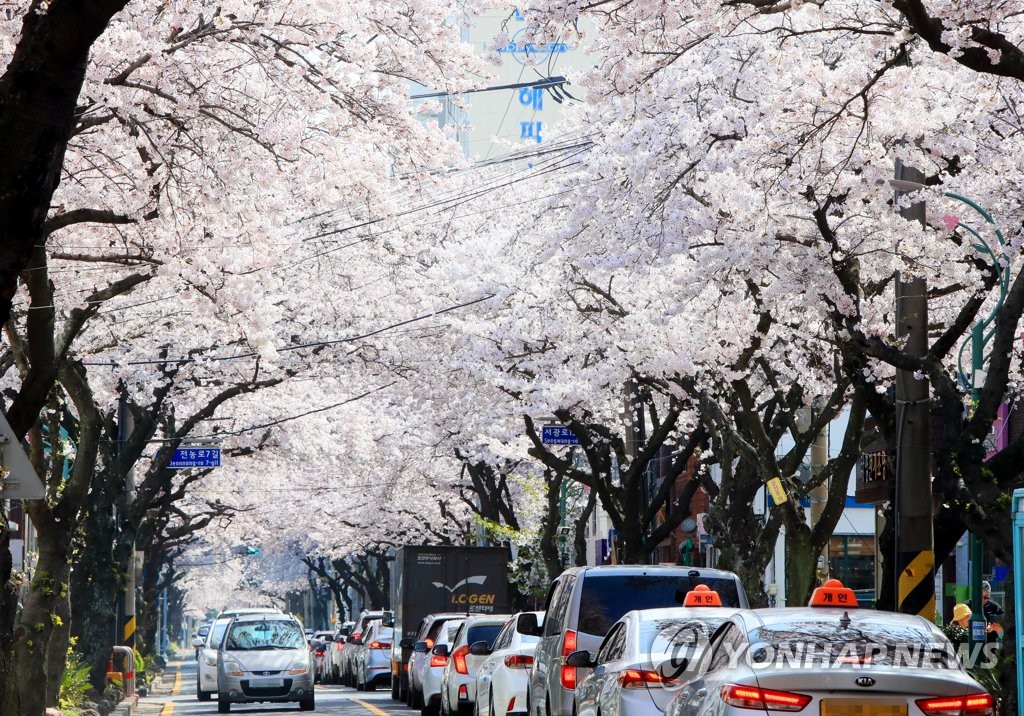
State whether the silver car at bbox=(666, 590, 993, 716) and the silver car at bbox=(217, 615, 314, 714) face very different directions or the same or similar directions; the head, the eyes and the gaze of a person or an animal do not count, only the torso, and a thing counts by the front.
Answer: very different directions

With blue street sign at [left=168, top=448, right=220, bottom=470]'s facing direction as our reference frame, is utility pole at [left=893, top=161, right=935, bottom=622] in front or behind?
in front

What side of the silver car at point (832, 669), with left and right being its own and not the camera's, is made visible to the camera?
back

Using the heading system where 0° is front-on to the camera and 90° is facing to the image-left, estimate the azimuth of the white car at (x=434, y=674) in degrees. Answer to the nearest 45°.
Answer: approximately 180°

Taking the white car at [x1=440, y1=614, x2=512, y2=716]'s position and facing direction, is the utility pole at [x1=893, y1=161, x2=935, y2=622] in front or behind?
behind

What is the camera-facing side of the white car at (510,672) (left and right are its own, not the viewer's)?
back

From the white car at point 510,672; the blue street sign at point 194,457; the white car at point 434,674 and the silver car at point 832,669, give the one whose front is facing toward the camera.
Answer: the blue street sign

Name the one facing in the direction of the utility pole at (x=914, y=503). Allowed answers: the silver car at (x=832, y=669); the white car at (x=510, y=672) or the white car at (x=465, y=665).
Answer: the silver car

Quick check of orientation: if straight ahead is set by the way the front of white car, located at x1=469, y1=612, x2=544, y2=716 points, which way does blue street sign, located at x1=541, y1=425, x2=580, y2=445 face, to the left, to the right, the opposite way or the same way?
the opposite way

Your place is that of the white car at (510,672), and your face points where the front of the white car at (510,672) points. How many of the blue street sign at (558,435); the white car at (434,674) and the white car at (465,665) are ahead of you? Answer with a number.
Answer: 3

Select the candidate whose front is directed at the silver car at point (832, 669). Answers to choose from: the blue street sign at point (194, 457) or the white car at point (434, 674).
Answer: the blue street sign
